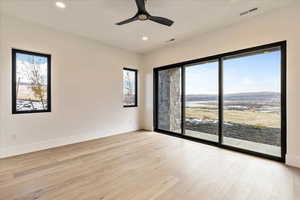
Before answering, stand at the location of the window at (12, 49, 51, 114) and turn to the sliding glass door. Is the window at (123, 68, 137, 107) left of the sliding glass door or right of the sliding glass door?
left

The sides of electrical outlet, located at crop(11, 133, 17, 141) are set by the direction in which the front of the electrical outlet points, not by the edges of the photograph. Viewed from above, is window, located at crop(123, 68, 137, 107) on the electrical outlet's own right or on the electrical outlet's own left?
on the electrical outlet's own left

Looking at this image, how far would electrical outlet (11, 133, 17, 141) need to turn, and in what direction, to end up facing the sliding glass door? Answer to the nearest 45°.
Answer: approximately 45° to its left

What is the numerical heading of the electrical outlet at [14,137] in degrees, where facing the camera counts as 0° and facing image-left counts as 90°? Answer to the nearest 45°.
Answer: approximately 0°
